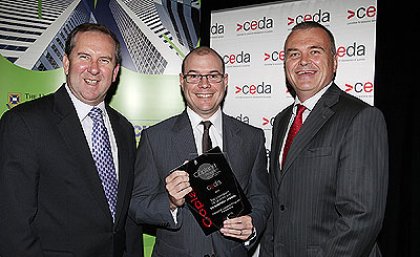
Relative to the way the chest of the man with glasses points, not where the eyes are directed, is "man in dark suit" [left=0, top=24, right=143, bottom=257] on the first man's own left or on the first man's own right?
on the first man's own right

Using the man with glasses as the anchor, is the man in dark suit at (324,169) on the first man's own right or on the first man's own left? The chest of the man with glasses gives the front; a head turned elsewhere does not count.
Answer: on the first man's own left

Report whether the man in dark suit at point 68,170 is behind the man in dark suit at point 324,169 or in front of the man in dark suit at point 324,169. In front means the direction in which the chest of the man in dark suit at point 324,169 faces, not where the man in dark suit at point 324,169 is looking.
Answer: in front

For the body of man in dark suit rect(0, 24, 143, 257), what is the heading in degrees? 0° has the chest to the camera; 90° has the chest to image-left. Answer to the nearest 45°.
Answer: approximately 315°

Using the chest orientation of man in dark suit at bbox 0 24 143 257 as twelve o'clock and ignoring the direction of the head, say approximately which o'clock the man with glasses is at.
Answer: The man with glasses is roughly at 10 o'clock from the man in dark suit.

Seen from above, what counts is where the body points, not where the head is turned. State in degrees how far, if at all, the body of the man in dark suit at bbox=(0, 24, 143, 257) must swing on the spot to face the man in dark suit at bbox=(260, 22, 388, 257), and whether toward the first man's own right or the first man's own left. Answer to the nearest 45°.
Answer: approximately 45° to the first man's own left

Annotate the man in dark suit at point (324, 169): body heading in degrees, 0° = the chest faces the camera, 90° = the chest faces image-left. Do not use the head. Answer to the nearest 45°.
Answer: approximately 45°

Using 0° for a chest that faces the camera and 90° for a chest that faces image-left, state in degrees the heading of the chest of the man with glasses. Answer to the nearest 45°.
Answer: approximately 0°
